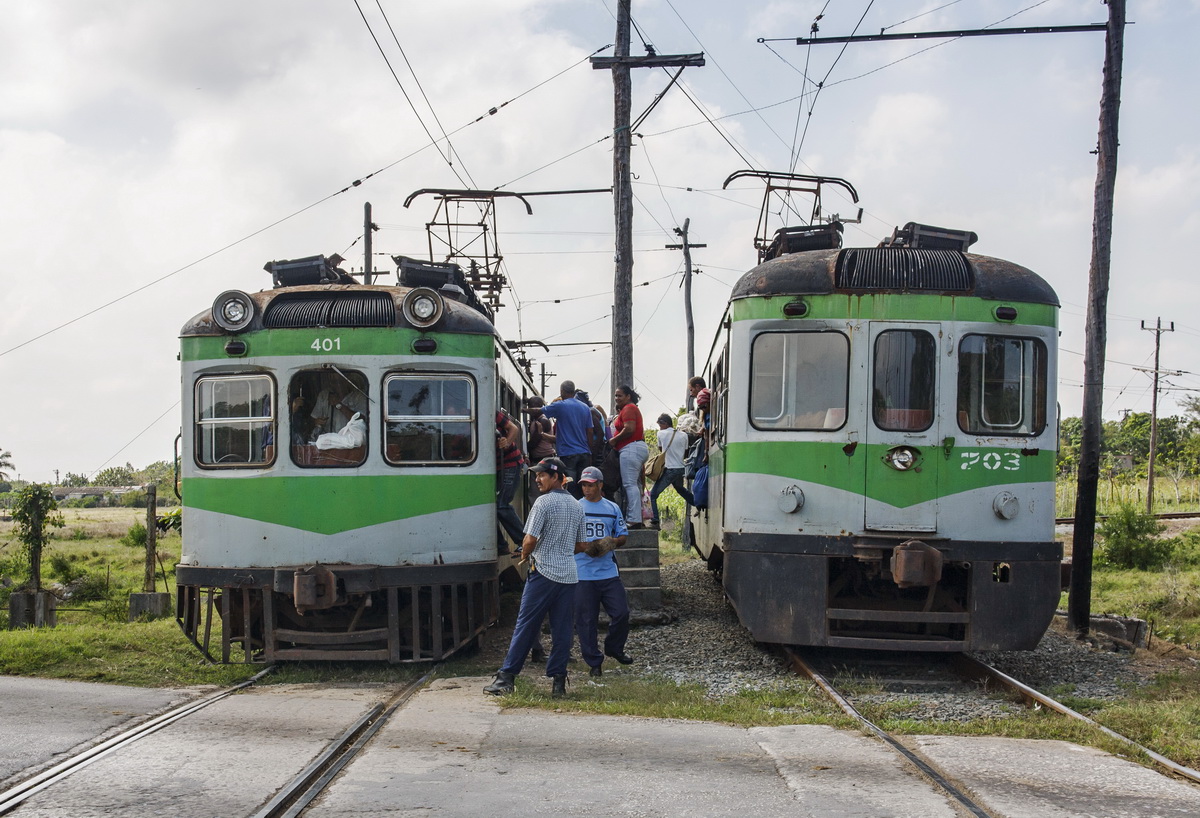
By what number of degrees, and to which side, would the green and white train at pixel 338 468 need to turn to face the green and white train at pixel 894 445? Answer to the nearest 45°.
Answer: approximately 90° to its left

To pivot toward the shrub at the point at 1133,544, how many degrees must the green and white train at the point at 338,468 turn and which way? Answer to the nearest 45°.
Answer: approximately 135° to its left

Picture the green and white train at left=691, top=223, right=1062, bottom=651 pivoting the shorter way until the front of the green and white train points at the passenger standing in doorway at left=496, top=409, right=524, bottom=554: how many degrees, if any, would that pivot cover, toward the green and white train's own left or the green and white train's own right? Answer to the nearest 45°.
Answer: approximately 90° to the green and white train's own right

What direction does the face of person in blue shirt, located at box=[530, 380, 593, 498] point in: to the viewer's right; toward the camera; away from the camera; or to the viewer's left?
away from the camera

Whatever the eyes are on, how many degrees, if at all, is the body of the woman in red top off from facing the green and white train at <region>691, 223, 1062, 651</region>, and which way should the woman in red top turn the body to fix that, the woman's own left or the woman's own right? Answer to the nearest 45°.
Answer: approximately 135° to the woman's own left
